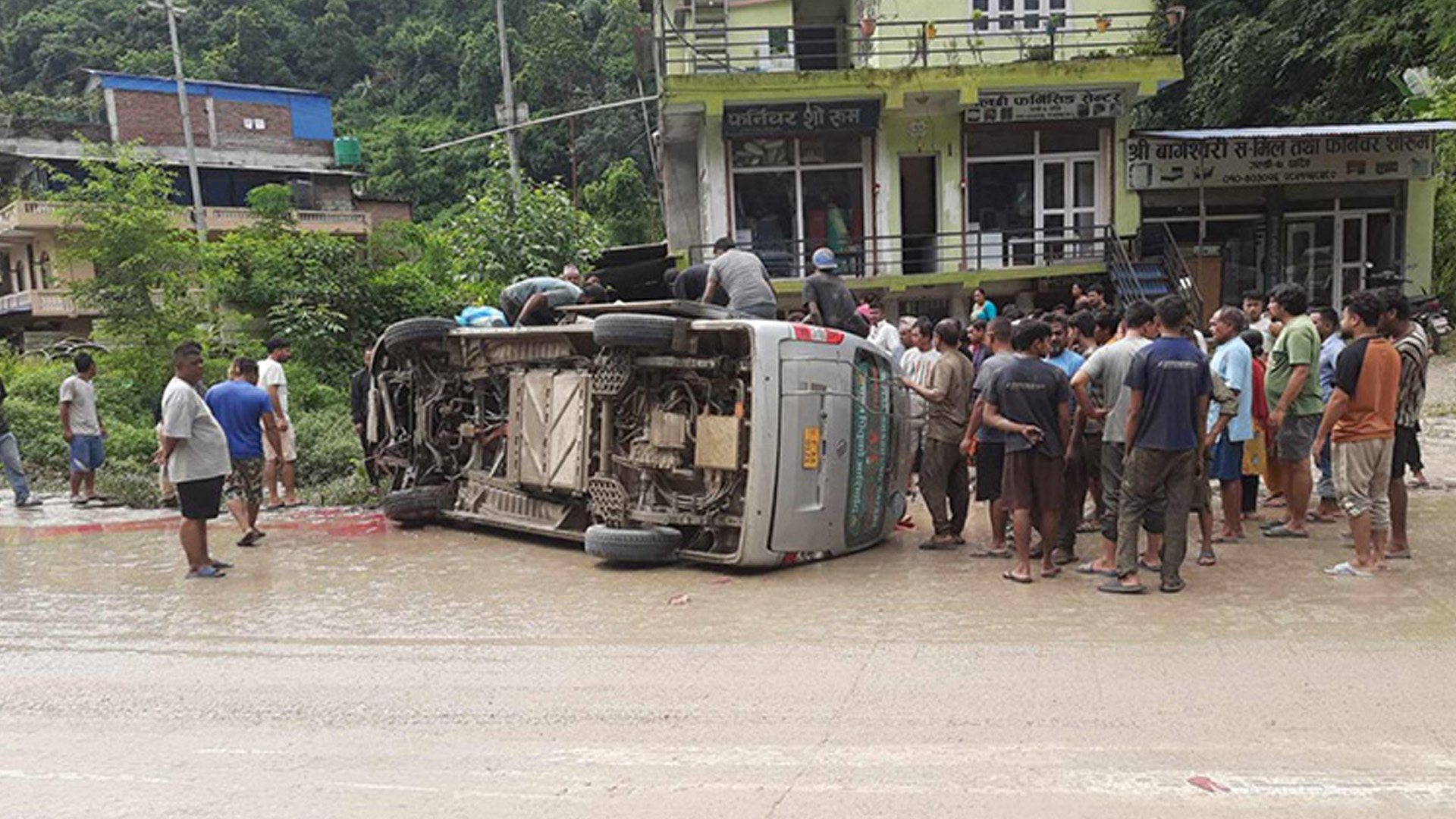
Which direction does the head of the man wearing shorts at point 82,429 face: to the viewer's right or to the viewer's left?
to the viewer's right

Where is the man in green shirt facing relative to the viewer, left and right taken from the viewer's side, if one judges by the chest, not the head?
facing to the left of the viewer

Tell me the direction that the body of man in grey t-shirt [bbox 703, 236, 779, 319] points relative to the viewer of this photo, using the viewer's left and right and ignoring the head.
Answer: facing away from the viewer and to the left of the viewer

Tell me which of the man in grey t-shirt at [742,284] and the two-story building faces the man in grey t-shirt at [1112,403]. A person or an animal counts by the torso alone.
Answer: the two-story building

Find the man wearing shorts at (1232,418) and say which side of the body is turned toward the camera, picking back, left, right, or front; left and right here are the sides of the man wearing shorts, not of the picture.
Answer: left

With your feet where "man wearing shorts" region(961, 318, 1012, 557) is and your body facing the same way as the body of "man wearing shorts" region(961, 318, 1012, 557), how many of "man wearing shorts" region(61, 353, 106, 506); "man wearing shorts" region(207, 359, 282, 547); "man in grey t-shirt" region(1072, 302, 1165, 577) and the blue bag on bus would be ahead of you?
3

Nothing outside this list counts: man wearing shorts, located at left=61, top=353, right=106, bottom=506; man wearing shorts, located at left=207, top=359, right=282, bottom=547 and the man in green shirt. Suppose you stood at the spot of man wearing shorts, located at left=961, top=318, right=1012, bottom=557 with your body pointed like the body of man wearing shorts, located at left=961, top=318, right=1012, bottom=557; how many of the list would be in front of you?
2

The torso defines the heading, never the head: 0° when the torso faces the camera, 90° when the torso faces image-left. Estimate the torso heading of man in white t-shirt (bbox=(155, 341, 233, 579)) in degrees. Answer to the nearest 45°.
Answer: approximately 270°

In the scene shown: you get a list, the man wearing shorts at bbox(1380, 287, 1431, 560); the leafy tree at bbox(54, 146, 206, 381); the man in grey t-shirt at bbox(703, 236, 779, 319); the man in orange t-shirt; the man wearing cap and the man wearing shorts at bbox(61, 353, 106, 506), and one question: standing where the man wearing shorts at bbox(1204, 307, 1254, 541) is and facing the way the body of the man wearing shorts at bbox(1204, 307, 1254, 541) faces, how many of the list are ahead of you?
4
